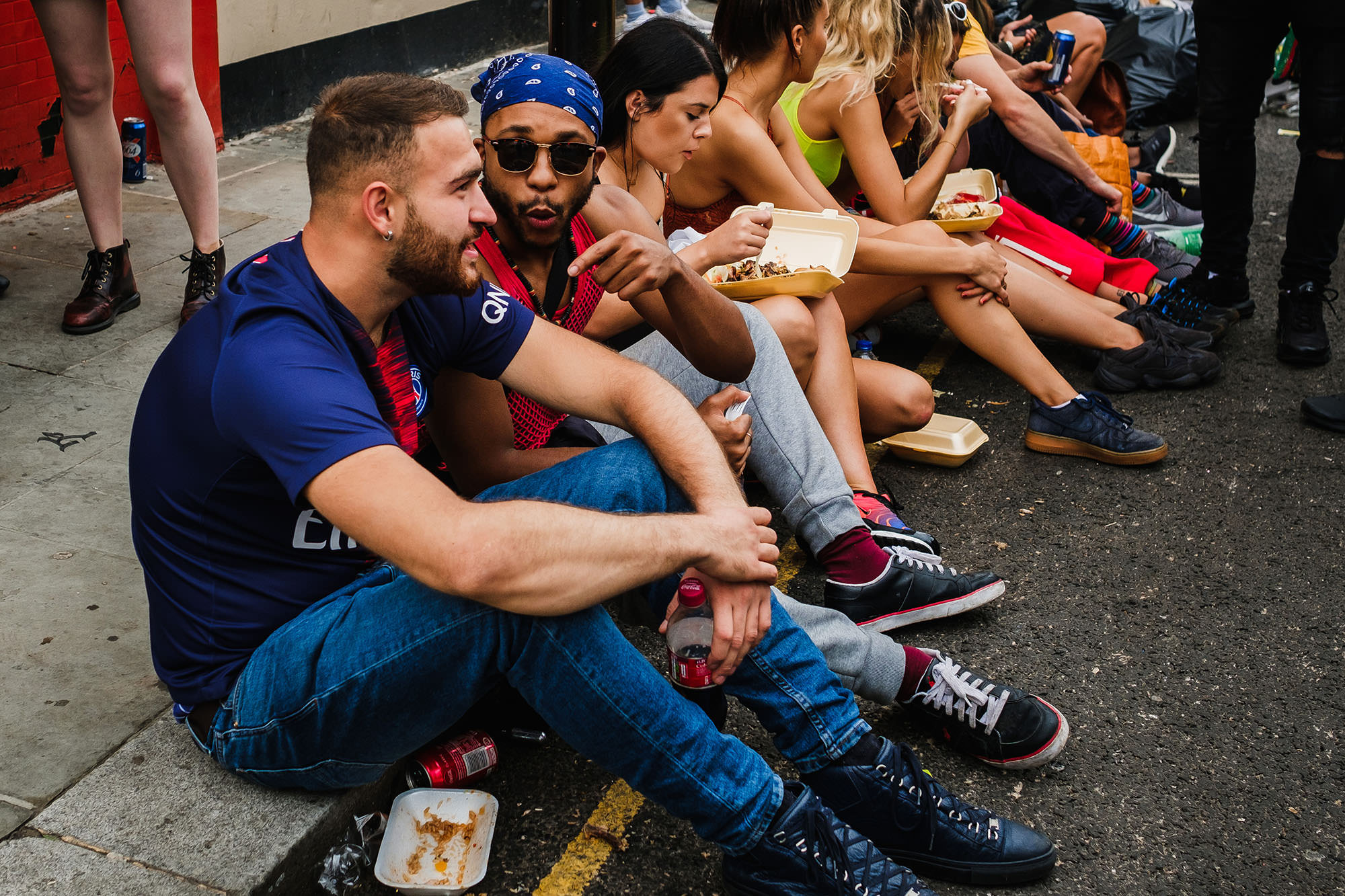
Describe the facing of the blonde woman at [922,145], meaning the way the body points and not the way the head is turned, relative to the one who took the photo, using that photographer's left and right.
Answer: facing to the right of the viewer

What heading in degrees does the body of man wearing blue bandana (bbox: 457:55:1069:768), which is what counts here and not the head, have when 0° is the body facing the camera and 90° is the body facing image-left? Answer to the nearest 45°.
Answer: approximately 315°

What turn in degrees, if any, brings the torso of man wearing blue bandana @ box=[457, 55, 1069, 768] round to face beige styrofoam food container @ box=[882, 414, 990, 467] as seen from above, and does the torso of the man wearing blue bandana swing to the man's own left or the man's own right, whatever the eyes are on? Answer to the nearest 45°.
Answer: approximately 90° to the man's own left

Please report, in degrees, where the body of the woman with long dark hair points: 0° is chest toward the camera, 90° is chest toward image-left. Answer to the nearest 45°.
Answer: approximately 315°

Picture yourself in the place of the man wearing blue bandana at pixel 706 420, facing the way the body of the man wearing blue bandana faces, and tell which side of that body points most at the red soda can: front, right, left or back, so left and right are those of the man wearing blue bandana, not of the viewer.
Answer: right

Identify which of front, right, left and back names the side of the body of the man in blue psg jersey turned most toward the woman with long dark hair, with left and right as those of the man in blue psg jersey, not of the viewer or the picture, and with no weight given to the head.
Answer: left

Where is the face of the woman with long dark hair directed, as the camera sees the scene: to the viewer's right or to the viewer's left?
to the viewer's right

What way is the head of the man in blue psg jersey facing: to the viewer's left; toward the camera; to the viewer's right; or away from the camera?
to the viewer's right

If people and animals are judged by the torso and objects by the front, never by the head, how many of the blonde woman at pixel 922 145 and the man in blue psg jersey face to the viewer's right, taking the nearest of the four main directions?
2

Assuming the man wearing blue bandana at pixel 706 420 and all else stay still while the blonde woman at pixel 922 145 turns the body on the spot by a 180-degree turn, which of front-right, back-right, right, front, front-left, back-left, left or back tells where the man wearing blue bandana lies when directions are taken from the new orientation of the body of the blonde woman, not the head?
left

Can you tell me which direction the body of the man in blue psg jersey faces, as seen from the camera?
to the viewer's right

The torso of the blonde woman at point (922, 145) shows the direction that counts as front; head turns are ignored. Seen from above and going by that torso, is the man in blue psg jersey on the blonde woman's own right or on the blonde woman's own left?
on the blonde woman's own right

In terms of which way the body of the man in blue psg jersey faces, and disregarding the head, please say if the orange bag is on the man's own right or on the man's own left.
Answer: on the man's own left
